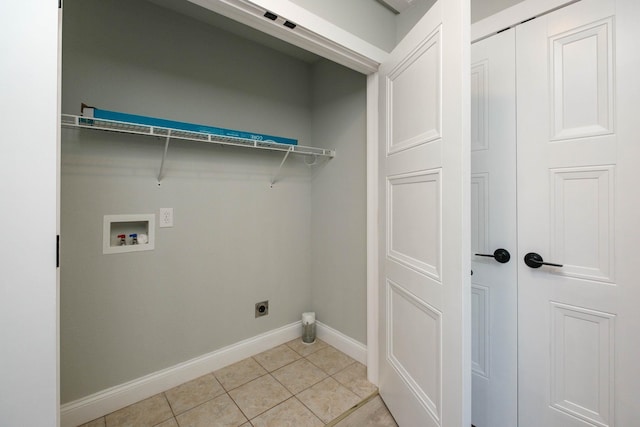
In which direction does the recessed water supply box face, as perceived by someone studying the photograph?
facing the viewer

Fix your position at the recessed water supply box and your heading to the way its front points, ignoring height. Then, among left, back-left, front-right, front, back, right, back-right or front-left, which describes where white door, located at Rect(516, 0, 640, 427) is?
front-left

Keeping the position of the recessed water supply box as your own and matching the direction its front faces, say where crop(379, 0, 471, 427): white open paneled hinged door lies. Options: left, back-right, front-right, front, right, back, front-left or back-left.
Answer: front-left

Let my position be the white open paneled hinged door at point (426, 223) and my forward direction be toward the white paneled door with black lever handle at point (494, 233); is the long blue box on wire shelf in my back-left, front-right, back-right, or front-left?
back-left

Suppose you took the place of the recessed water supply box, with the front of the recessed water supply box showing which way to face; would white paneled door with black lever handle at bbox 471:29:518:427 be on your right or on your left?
on your left
